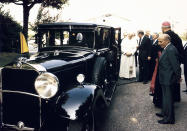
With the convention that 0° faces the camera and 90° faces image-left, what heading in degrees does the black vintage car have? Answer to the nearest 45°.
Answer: approximately 45°

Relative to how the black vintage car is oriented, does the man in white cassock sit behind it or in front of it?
behind

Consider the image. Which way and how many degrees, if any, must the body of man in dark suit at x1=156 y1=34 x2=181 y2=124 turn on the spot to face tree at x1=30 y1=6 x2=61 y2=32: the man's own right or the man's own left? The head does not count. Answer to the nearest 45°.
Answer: approximately 45° to the man's own right

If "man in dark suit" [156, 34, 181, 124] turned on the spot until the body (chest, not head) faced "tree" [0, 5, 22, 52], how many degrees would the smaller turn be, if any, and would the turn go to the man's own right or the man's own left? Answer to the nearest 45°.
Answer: approximately 45° to the man's own right

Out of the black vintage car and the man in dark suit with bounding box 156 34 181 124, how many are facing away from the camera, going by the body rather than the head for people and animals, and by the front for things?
0

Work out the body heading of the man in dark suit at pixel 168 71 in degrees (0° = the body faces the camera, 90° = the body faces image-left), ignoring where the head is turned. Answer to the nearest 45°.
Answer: approximately 90°
